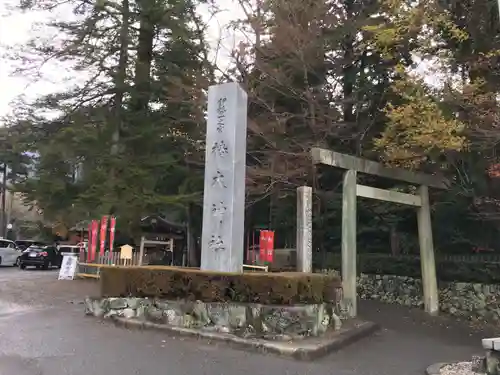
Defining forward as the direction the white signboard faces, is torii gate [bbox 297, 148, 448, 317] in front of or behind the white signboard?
in front

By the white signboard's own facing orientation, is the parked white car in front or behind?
behind

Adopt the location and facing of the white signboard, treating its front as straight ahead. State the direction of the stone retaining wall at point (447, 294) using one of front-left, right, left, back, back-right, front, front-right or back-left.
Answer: front-left

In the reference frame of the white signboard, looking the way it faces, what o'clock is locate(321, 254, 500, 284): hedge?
The hedge is roughly at 10 o'clock from the white signboard.

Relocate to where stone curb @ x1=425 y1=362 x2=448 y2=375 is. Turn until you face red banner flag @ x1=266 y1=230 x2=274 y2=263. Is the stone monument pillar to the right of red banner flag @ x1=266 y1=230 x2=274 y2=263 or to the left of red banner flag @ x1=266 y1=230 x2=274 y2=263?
left

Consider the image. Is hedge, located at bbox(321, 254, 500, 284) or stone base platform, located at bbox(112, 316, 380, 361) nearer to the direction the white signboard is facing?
the stone base platform

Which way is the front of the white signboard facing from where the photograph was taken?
facing the viewer

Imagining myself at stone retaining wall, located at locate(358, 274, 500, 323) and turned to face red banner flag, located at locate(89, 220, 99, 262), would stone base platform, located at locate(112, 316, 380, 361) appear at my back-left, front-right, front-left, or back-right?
front-left

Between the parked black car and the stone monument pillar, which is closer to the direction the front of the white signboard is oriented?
the stone monument pillar

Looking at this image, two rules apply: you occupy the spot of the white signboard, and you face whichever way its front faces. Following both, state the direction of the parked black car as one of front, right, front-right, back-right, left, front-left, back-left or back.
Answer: back
